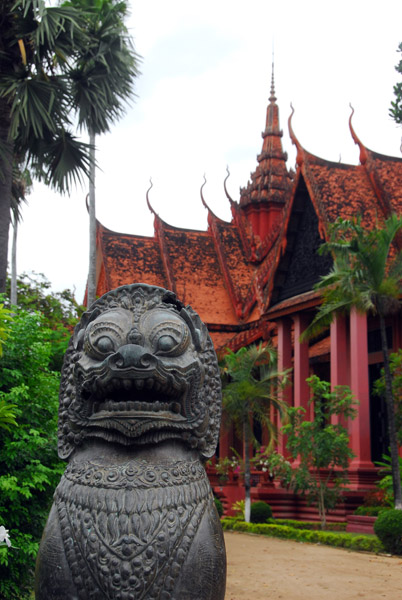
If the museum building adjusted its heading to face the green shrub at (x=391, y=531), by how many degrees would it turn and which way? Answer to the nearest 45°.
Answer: approximately 45° to its left

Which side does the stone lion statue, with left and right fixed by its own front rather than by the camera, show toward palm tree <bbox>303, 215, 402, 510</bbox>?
back

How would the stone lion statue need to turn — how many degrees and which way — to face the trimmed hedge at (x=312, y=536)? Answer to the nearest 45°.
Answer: approximately 180°

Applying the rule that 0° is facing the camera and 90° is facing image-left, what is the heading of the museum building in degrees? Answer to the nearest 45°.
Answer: approximately 45°

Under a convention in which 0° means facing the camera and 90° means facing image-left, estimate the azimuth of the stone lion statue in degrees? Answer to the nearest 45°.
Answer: approximately 0°

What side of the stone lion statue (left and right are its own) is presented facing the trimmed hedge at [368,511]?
back

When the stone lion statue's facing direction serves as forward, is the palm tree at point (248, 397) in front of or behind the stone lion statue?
behind

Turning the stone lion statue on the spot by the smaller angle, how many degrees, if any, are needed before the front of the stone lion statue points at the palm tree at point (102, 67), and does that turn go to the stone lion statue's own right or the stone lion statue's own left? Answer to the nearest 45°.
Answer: approximately 180°

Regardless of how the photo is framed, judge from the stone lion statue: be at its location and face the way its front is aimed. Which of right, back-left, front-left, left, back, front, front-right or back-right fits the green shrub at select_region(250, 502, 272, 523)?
back

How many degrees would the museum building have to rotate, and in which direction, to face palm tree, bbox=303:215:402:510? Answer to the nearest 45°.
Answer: approximately 45° to its left

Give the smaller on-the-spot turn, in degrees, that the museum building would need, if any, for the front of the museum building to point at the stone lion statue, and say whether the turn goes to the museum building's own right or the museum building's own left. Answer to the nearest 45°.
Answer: approximately 45° to the museum building's own left
